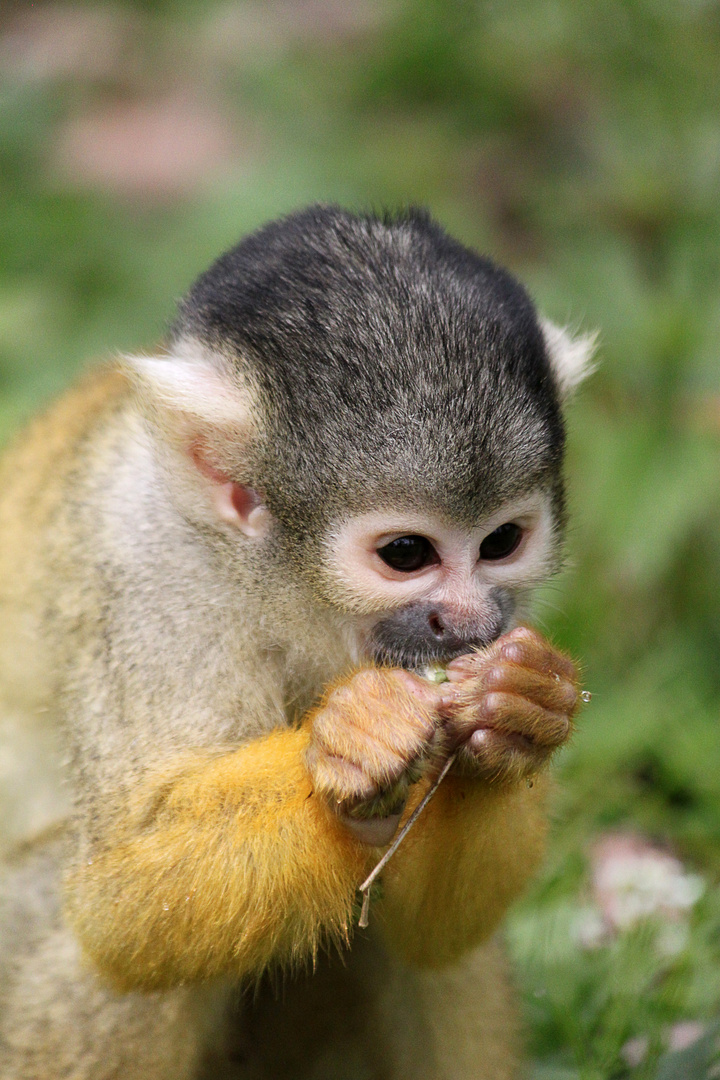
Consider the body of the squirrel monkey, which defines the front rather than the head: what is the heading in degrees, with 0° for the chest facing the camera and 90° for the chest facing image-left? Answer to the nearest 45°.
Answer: approximately 315°
